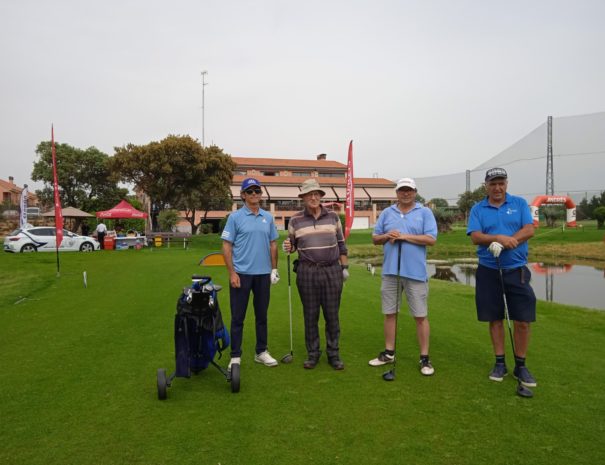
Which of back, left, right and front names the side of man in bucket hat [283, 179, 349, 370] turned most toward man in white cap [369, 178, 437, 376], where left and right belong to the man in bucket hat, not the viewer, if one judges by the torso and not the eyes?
left

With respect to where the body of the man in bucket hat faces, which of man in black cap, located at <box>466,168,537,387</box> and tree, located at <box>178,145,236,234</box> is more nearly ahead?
the man in black cap

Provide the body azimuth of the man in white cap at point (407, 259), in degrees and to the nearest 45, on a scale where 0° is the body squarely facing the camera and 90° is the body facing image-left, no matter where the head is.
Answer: approximately 0°

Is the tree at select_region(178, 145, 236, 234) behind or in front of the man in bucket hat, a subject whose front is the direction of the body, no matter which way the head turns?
behind

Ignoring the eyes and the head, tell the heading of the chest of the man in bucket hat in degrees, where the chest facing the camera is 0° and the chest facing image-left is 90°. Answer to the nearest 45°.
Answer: approximately 0°

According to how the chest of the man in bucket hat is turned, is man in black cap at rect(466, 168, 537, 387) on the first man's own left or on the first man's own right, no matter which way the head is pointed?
on the first man's own left

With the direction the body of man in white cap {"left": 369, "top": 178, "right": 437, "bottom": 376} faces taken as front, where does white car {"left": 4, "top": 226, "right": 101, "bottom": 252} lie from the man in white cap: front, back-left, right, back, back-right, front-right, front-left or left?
back-right

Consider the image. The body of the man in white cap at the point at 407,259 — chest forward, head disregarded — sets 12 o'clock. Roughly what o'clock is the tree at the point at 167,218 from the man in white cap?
The tree is roughly at 5 o'clock from the man in white cap.

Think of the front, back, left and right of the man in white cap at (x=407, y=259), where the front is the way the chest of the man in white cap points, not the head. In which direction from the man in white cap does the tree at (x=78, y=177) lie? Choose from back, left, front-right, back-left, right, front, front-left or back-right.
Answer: back-right

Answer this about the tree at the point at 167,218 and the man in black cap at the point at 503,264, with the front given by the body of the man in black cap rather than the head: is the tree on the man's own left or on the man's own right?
on the man's own right
